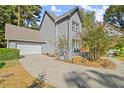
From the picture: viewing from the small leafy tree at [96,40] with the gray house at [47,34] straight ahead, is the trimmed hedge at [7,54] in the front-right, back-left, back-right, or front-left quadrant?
front-left

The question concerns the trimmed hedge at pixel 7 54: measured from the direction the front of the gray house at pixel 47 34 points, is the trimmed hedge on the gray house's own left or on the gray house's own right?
on the gray house's own right

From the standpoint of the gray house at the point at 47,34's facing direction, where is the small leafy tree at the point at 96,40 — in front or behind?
in front

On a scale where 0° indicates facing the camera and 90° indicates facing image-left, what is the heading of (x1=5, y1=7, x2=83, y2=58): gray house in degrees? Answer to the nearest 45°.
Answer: approximately 315°

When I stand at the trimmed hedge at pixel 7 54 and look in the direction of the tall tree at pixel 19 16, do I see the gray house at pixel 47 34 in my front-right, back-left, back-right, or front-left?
front-right

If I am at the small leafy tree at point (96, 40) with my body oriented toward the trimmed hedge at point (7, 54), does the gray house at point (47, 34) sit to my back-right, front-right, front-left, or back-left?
front-right
